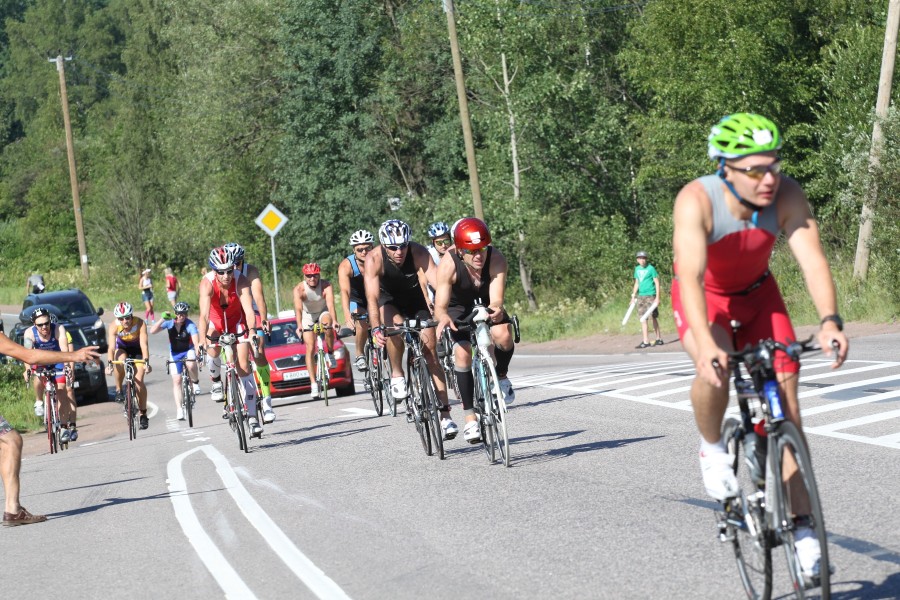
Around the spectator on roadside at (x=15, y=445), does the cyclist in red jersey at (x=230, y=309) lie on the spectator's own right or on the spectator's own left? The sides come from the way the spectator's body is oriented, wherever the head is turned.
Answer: on the spectator's own left

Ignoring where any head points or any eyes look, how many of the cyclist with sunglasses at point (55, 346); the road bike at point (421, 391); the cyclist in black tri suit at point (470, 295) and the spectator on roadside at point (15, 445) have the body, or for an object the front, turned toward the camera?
3

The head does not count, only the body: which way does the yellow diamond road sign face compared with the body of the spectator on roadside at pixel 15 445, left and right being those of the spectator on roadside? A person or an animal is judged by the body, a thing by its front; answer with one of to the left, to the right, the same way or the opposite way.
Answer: to the right

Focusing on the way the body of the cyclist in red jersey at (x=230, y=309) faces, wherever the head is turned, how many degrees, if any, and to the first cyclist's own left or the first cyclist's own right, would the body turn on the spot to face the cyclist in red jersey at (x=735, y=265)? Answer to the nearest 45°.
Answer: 0° — they already face them

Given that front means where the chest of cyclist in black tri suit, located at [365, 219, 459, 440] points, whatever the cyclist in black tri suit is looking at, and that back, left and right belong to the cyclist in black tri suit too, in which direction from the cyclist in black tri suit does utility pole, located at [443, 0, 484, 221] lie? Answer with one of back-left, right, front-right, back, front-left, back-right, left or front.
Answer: back

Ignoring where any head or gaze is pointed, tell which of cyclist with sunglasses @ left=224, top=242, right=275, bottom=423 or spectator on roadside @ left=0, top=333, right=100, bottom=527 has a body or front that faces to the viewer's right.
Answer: the spectator on roadside

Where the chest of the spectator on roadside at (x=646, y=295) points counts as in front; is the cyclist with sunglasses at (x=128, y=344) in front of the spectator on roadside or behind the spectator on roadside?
in front

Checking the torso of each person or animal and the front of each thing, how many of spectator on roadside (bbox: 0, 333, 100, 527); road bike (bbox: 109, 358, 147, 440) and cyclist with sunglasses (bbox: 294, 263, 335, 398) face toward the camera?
2

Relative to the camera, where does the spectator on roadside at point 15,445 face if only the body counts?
to the viewer's right

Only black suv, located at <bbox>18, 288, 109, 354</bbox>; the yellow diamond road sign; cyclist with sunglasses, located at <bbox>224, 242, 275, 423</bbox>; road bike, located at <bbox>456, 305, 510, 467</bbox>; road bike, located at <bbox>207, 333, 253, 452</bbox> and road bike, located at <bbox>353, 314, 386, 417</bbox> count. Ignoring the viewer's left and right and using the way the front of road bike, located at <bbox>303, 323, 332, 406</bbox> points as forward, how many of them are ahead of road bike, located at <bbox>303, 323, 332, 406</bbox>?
4

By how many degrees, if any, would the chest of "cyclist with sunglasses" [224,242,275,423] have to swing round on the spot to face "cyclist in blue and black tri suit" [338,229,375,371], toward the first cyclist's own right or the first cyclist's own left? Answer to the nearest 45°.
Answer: approximately 135° to the first cyclist's own left

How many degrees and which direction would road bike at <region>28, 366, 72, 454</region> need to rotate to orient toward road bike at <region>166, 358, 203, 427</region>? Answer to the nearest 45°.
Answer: approximately 90° to its left

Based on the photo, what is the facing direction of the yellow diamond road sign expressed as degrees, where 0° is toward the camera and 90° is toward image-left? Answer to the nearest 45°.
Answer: approximately 0°
